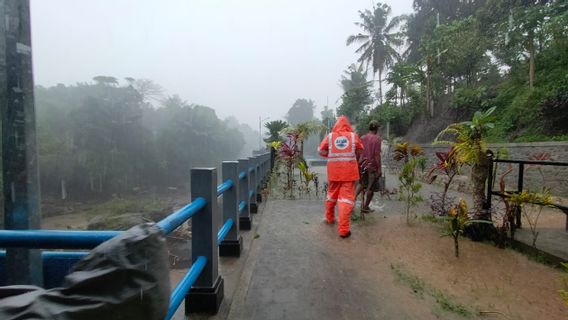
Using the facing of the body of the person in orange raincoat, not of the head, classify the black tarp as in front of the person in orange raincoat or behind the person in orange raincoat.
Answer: behind

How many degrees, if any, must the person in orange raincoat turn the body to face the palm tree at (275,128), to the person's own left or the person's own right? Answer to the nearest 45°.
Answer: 0° — they already face it

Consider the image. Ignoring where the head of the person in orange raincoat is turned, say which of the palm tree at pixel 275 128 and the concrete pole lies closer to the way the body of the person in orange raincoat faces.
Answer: the palm tree

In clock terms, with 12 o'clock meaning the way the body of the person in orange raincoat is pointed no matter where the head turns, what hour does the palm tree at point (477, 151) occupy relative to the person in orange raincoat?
The palm tree is roughly at 3 o'clock from the person in orange raincoat.

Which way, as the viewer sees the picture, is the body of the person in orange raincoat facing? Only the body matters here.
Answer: away from the camera

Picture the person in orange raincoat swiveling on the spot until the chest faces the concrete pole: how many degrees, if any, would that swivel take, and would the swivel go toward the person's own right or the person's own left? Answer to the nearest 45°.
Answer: approximately 135° to the person's own left

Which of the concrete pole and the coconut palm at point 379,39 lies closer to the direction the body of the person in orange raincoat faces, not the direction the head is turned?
the coconut palm
